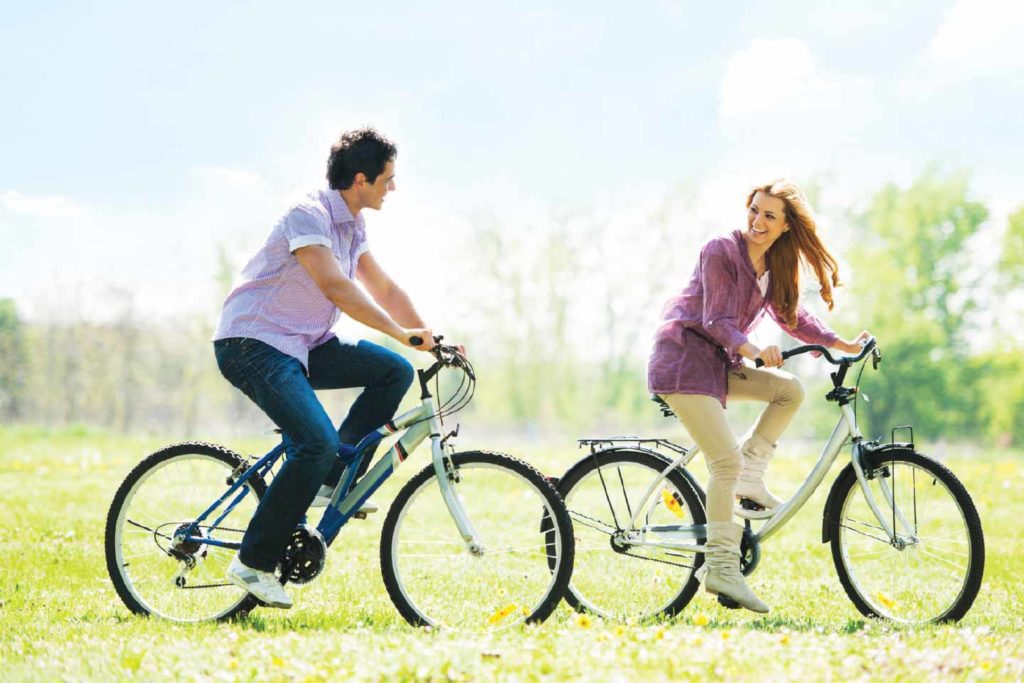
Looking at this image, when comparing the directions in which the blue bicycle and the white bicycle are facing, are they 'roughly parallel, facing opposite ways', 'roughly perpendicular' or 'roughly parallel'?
roughly parallel

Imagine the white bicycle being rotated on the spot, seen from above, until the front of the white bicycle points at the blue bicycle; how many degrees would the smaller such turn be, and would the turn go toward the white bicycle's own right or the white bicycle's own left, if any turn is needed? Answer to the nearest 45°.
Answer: approximately 135° to the white bicycle's own right

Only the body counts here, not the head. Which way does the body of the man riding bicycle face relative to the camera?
to the viewer's right

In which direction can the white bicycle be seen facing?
to the viewer's right

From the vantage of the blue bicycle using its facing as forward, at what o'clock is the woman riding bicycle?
The woman riding bicycle is roughly at 12 o'clock from the blue bicycle.

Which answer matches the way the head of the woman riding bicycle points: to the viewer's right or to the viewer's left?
to the viewer's left

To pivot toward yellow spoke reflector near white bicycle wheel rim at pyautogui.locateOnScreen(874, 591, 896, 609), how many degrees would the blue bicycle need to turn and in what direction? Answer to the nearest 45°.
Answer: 0° — it already faces it

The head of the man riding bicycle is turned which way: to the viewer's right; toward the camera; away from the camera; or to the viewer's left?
to the viewer's right

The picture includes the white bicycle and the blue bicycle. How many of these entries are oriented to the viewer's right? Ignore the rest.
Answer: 2

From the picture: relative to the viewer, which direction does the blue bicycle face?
to the viewer's right

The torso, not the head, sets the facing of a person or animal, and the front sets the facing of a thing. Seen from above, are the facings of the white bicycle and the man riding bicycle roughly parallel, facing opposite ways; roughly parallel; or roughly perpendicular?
roughly parallel

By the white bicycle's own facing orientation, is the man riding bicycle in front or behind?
behind

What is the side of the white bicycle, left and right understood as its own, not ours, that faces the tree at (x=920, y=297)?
left

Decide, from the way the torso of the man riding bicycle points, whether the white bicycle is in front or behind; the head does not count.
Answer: in front

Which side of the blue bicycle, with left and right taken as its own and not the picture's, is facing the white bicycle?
front
